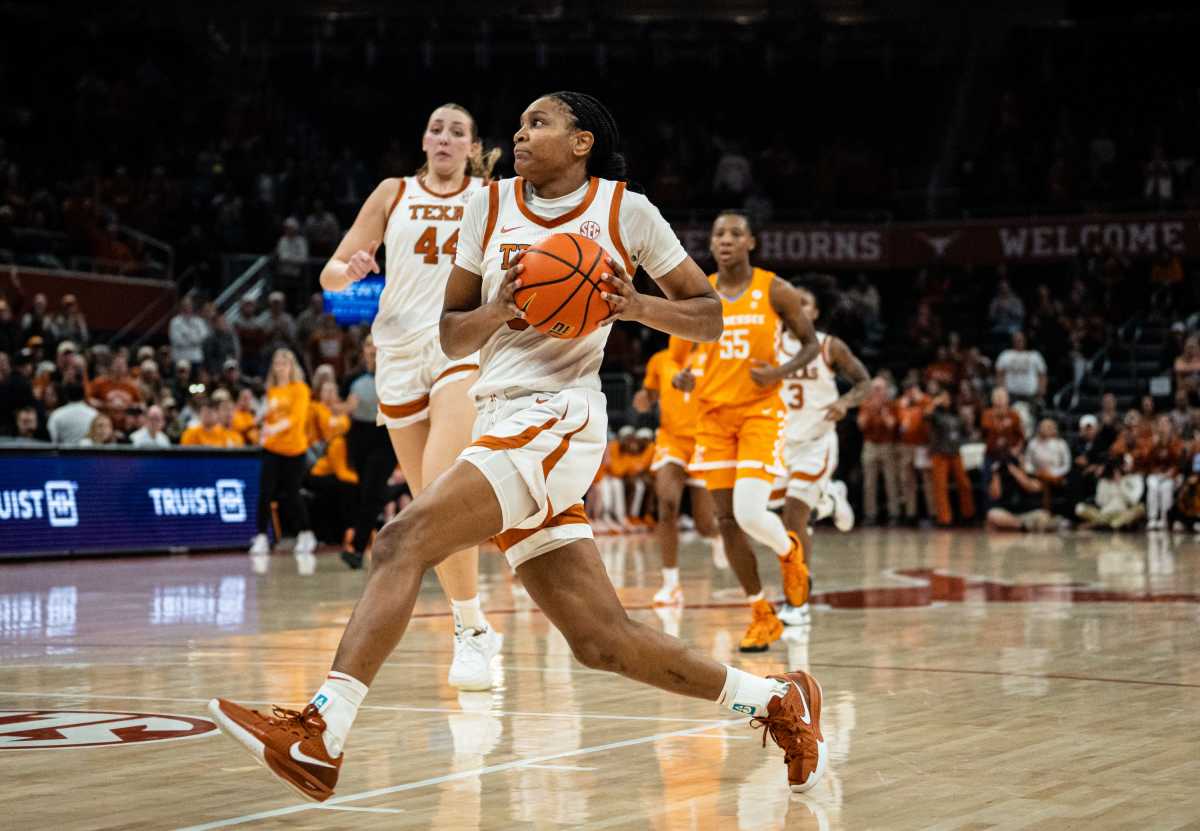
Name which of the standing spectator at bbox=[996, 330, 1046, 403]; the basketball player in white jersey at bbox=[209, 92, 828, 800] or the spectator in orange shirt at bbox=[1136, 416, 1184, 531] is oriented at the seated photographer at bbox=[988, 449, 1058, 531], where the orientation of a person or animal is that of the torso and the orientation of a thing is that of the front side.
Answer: the standing spectator at bbox=[996, 330, 1046, 403]

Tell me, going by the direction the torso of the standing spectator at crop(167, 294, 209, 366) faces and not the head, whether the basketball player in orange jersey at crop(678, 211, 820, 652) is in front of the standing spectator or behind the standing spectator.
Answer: in front

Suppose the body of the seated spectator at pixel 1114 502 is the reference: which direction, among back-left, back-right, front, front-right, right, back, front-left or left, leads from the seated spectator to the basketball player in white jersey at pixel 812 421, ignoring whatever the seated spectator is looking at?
front

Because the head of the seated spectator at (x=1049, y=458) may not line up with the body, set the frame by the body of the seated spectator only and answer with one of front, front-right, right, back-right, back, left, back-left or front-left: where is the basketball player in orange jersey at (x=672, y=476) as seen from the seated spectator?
front

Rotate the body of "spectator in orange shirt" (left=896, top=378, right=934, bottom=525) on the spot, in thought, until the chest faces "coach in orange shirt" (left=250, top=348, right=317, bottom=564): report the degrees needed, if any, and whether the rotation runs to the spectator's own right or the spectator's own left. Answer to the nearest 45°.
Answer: approximately 45° to the spectator's own right

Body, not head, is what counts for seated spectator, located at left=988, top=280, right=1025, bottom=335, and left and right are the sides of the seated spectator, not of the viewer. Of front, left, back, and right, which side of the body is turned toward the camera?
front

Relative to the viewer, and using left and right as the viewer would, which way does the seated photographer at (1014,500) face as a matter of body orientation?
facing the viewer

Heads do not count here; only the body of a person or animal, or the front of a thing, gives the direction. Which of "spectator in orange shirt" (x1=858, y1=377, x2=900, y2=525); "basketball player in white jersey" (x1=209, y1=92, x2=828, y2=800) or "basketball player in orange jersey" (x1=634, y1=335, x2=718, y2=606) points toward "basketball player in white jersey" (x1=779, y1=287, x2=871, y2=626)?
the spectator in orange shirt

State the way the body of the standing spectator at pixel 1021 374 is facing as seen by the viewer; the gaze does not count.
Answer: toward the camera

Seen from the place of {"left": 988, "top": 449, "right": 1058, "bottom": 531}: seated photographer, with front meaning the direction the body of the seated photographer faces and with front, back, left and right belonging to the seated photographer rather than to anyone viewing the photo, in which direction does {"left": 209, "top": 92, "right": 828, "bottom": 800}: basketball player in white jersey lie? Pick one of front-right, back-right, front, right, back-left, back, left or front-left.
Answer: front

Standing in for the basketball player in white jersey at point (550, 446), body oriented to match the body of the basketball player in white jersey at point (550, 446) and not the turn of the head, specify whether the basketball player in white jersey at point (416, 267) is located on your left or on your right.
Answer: on your right
